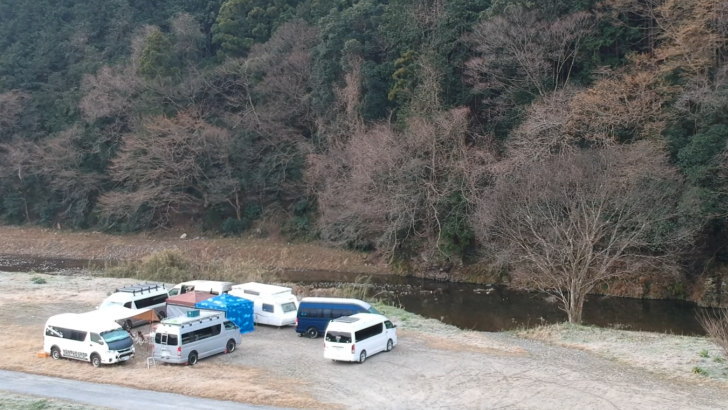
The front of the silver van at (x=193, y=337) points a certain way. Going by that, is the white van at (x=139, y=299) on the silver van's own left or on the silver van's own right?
on the silver van's own left

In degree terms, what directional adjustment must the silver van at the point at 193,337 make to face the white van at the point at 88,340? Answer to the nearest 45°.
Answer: approximately 135° to its left

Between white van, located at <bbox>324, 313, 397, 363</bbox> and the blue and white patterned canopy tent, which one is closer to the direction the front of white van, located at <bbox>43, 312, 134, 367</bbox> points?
the white van

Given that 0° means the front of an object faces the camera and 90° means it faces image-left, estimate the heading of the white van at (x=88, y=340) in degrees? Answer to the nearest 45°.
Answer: approximately 315°

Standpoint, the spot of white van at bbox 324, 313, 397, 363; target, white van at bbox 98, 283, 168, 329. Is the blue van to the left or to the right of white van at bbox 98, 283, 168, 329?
right

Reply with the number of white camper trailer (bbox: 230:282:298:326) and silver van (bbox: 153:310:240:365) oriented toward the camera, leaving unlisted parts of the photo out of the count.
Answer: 0
